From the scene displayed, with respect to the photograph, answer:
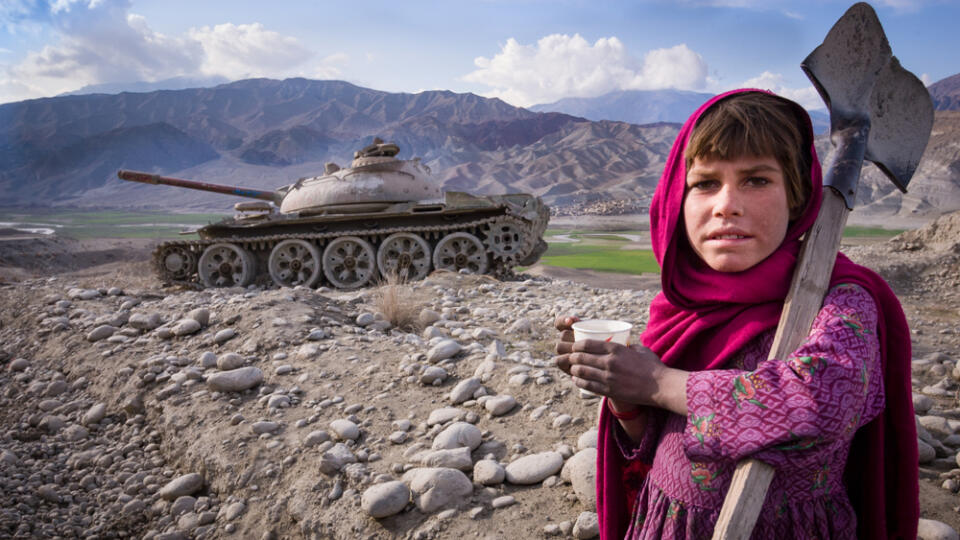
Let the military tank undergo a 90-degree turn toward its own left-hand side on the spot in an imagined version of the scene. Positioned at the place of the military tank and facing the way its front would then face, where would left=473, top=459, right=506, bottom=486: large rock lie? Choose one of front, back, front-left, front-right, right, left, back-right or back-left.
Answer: front

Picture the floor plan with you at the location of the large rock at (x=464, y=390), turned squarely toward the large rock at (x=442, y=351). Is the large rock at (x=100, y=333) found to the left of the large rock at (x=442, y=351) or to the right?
left

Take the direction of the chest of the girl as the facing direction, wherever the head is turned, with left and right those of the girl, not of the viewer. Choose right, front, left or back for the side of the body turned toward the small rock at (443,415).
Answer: right

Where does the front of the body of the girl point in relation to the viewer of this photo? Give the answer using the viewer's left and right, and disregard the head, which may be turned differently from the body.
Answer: facing the viewer and to the left of the viewer

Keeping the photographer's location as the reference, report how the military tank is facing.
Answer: facing to the left of the viewer

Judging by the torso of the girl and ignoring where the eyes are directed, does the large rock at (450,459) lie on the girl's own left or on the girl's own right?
on the girl's own right

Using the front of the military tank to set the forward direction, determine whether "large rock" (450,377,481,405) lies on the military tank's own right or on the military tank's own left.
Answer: on the military tank's own left

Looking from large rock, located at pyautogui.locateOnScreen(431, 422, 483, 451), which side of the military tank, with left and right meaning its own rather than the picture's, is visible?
left

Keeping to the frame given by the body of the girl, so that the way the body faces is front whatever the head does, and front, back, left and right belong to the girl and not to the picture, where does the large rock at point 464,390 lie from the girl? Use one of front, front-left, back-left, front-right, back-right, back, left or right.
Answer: right

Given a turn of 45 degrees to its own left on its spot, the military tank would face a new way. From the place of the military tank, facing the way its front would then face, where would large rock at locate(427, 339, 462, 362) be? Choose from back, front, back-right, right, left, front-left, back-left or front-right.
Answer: front-left

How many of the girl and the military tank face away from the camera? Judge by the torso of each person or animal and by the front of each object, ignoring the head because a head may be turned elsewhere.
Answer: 0

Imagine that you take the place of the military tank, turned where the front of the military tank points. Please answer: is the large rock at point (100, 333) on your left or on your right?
on your left
